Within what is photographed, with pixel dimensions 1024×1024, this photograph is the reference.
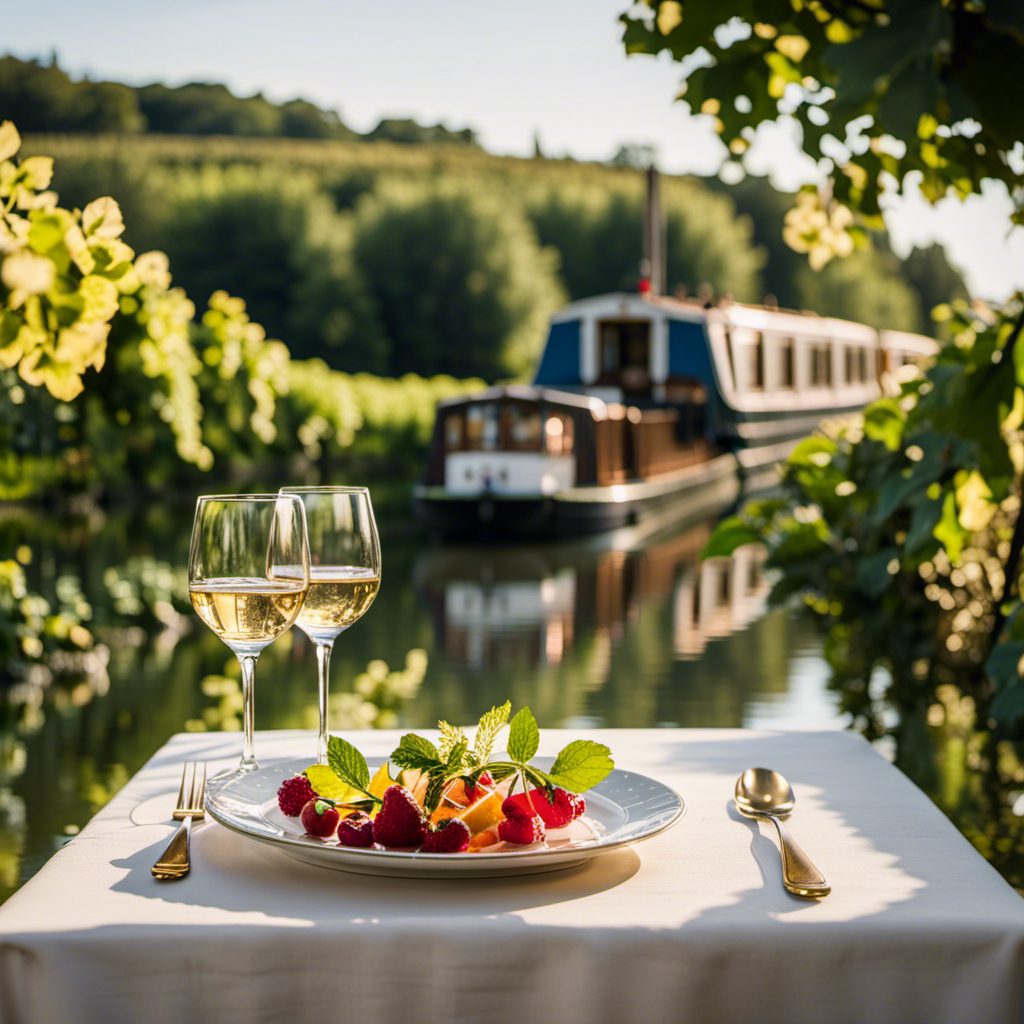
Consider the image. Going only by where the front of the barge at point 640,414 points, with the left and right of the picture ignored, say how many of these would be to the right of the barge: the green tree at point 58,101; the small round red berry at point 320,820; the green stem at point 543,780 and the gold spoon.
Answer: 1

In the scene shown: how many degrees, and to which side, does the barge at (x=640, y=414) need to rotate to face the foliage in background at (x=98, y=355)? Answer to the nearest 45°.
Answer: approximately 45° to its left

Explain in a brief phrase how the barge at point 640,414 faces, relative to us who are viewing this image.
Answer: facing the viewer and to the left of the viewer

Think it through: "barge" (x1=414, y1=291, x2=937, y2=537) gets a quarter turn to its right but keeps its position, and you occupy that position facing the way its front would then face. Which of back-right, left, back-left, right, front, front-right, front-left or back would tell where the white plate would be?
back-left

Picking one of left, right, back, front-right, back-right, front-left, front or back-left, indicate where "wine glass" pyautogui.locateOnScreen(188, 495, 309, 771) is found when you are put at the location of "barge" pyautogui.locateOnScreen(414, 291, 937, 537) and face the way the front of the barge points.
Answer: front-left

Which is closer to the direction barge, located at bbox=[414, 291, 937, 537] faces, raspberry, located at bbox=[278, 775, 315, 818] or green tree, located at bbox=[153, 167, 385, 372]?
the raspberry

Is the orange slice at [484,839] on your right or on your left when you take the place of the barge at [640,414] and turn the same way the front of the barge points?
on your left

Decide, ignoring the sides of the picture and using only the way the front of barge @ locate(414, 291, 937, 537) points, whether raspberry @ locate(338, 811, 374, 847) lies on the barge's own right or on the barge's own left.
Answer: on the barge's own left

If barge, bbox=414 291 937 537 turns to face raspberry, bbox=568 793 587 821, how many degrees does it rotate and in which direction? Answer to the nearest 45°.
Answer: approximately 45° to its left

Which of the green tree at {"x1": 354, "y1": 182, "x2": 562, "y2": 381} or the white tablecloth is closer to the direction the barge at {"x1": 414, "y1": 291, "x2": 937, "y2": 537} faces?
the white tablecloth

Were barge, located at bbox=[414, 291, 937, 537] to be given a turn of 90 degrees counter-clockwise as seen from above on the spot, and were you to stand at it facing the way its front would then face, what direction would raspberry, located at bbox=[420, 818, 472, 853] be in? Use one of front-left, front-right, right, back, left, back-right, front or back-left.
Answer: front-right

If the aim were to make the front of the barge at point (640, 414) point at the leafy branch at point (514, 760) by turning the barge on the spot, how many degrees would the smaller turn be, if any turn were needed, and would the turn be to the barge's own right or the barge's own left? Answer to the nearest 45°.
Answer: approximately 45° to the barge's own left

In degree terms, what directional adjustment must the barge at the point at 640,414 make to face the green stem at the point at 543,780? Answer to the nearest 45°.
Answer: approximately 45° to its left

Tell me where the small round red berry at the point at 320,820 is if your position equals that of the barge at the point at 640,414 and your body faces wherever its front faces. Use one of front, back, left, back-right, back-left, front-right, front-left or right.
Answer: front-left

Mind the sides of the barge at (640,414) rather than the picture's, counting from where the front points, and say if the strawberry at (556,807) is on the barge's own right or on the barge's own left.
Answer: on the barge's own left
